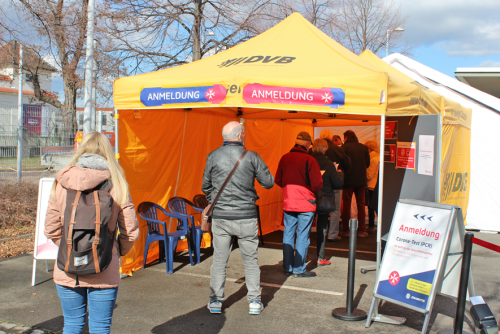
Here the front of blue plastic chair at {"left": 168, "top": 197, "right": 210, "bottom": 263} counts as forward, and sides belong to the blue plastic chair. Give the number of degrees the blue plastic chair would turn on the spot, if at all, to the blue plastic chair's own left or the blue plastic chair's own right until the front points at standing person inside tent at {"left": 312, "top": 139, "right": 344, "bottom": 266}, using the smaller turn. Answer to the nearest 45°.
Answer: approximately 45° to the blue plastic chair's own left

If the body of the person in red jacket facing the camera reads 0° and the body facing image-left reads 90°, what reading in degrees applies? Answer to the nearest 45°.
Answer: approximately 225°

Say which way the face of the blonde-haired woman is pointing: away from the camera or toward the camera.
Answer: away from the camera

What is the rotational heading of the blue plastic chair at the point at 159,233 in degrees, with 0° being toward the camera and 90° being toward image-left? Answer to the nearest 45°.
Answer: approximately 315°

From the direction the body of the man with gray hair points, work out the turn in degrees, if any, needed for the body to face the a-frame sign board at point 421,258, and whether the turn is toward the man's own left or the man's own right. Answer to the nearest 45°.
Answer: approximately 90° to the man's own right

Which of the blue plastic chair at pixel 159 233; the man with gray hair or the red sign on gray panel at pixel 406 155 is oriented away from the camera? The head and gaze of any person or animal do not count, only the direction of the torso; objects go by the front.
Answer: the man with gray hair

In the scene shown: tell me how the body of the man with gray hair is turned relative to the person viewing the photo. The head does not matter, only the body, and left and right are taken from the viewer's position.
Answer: facing away from the viewer
